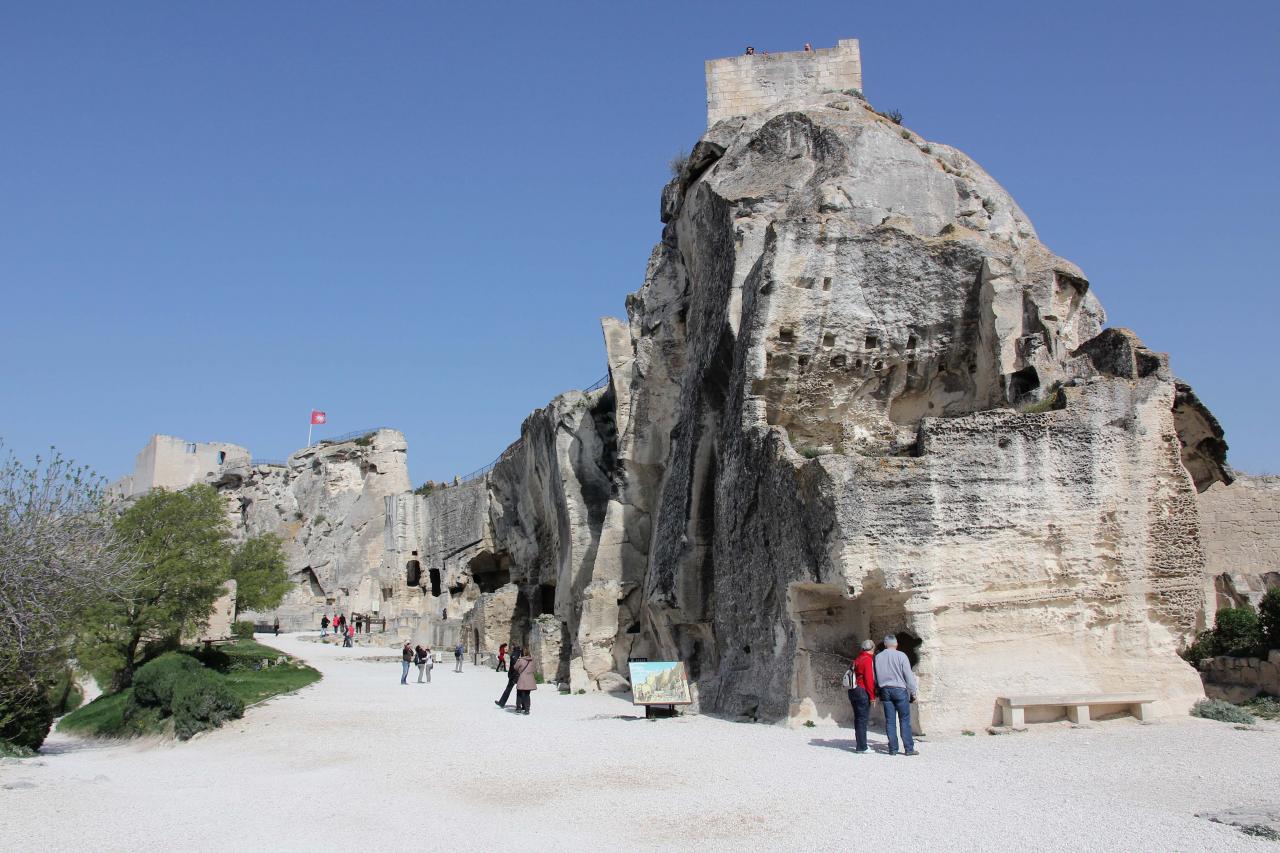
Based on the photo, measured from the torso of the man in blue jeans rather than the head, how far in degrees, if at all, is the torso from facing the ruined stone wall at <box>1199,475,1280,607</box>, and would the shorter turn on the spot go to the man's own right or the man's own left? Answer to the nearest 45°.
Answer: approximately 45° to the man's own right

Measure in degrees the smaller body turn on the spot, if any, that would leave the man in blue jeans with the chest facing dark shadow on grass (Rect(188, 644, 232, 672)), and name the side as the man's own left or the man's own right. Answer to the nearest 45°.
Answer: approximately 45° to the man's own left

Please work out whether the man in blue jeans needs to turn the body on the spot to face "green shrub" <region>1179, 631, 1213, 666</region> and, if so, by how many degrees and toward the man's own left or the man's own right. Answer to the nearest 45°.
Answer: approximately 45° to the man's own right

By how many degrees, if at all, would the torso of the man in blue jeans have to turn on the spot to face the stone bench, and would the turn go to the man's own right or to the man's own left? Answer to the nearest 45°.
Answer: approximately 45° to the man's own right

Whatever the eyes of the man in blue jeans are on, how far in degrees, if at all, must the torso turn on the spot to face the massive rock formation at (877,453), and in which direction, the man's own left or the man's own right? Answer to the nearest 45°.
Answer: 0° — they already face it

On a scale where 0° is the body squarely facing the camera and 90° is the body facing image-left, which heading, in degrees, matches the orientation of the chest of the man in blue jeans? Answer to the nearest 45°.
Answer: approximately 180°

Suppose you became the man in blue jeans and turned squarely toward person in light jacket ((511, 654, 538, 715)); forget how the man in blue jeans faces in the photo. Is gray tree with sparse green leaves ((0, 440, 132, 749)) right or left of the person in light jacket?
left

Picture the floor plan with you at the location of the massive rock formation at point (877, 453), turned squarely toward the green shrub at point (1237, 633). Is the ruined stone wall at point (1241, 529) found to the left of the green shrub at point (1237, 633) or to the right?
left

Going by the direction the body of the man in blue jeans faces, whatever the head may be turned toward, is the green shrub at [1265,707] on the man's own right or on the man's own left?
on the man's own right

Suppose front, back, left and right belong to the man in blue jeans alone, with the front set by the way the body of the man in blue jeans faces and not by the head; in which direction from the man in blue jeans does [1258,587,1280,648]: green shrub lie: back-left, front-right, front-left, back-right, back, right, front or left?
front-right
